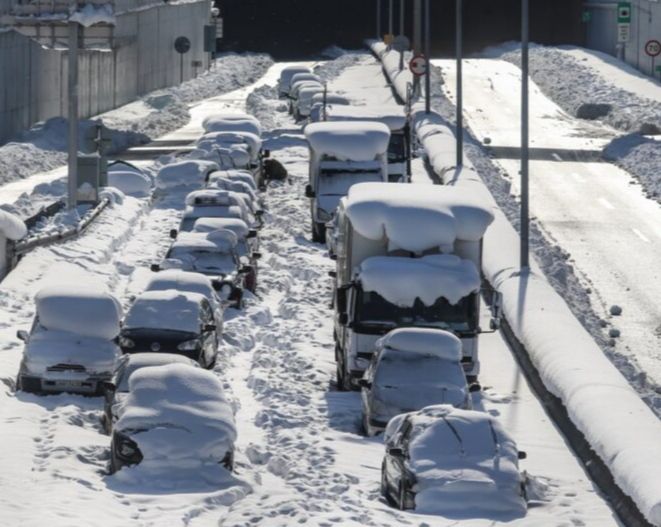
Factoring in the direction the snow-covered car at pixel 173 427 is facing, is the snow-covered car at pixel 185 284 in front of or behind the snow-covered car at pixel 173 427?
behind

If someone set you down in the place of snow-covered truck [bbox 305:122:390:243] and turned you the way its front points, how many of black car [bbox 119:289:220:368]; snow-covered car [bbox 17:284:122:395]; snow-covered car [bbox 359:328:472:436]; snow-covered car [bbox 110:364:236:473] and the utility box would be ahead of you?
4

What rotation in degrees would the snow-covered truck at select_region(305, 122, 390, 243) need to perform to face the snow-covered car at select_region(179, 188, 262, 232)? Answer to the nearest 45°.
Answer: approximately 45° to its right

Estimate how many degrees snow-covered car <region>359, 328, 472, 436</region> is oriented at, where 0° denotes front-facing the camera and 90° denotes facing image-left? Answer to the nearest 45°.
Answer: approximately 0°
